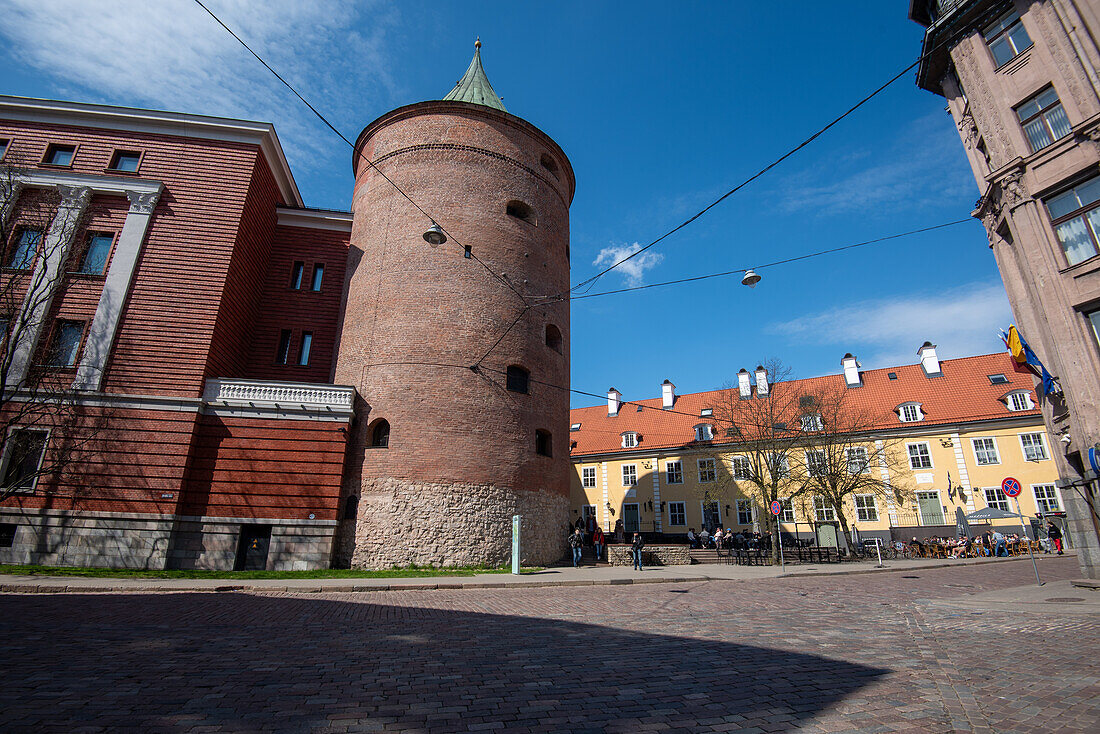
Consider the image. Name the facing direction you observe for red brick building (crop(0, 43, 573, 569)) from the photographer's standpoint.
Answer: facing the viewer

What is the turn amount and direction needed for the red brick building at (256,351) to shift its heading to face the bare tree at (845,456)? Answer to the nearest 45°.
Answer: approximately 90° to its left

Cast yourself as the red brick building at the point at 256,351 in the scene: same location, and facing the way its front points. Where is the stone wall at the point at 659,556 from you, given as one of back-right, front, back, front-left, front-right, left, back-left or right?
left

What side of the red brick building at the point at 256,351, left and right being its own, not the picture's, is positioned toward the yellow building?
left
